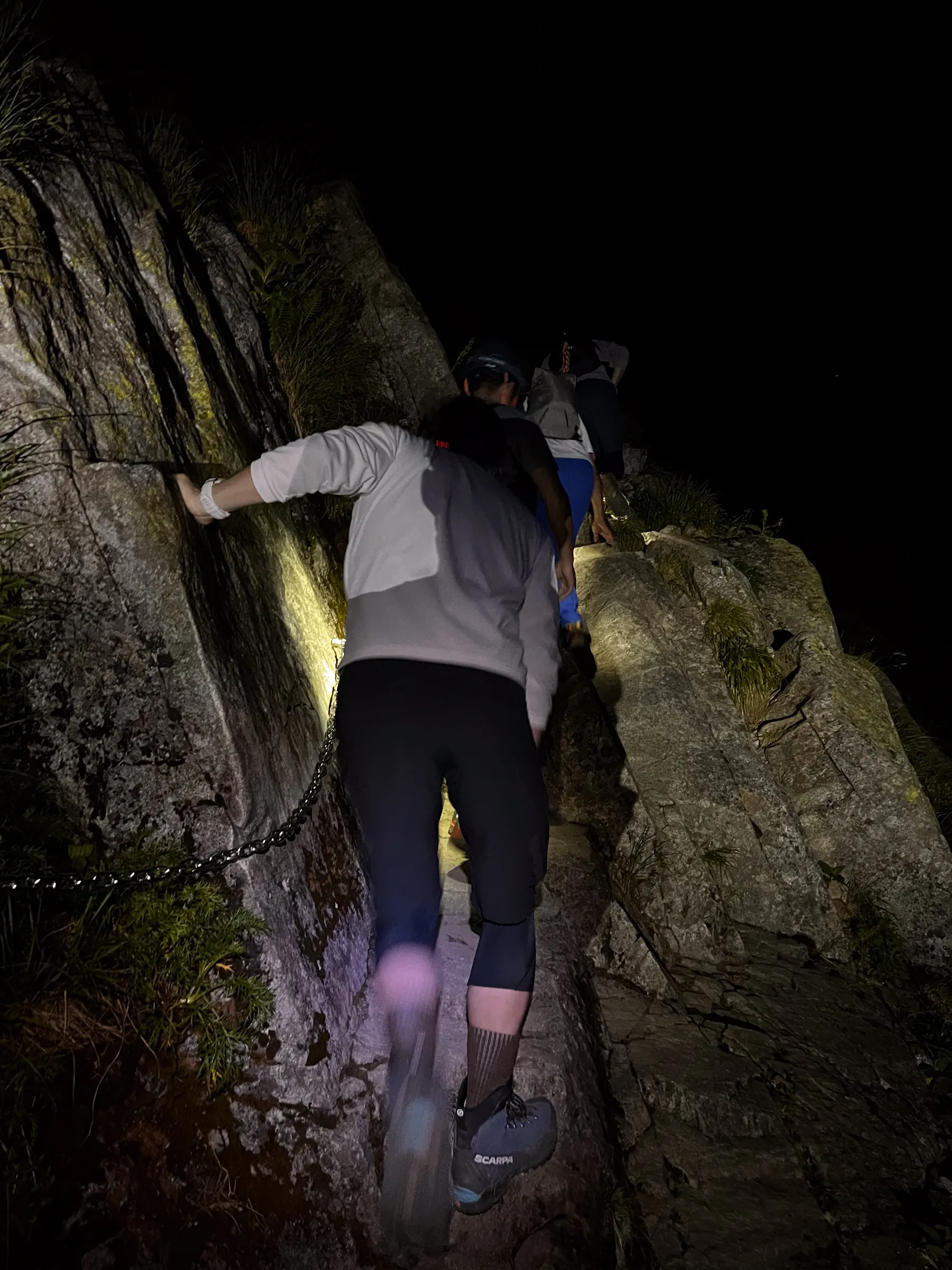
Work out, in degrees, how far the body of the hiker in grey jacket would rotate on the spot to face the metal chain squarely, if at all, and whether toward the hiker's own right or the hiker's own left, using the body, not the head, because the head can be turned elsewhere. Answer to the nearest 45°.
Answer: approximately 90° to the hiker's own left

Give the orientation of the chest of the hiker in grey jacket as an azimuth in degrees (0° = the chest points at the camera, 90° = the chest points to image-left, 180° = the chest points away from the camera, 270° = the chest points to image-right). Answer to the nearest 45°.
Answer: approximately 180°

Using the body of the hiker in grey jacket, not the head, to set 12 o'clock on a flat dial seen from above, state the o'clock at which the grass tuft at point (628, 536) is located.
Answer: The grass tuft is roughly at 1 o'clock from the hiker in grey jacket.

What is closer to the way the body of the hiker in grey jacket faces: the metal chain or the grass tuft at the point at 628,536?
the grass tuft

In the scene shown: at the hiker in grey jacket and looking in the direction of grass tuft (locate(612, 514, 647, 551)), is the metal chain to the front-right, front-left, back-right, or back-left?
back-left
